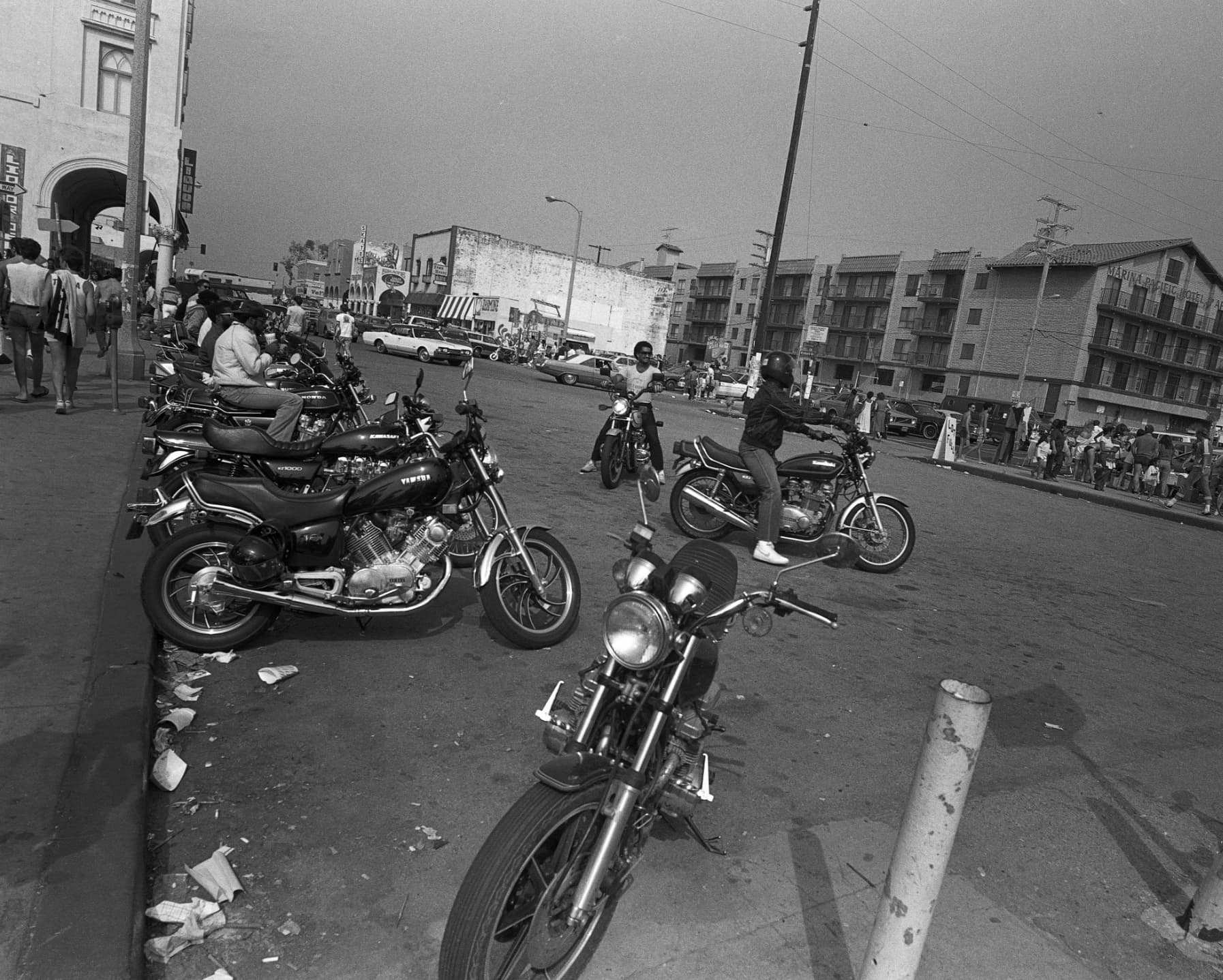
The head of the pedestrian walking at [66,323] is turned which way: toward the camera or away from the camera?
away from the camera

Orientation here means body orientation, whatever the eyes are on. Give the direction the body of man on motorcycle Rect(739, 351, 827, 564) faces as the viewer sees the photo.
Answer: to the viewer's right

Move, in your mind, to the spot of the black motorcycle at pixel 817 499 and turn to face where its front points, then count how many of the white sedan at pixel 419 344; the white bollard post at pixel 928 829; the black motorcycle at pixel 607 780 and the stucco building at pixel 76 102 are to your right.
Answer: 2

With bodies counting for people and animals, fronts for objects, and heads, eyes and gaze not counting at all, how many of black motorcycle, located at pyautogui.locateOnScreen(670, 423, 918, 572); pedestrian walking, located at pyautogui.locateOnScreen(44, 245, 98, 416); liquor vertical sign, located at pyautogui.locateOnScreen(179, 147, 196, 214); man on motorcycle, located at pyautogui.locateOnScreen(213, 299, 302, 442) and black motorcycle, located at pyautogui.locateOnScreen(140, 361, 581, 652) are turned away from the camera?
1

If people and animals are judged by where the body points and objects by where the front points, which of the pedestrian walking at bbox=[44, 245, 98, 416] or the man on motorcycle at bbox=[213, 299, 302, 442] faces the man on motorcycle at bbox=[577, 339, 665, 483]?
the man on motorcycle at bbox=[213, 299, 302, 442]

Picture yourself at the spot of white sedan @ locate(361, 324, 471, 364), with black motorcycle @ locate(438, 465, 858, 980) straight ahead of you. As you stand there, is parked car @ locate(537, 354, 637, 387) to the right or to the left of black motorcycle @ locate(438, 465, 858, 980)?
left

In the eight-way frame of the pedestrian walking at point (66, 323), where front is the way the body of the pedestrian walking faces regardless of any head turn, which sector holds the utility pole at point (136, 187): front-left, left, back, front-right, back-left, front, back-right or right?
front

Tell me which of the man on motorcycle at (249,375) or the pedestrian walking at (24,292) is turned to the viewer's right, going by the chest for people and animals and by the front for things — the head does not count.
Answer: the man on motorcycle

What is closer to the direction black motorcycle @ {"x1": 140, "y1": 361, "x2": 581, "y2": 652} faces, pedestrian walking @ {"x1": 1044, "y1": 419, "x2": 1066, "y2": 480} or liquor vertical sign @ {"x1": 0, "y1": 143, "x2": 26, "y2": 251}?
the pedestrian walking

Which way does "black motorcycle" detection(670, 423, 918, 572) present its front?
to the viewer's right

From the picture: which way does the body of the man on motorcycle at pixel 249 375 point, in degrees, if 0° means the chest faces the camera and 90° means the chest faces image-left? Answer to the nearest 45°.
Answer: approximately 270°

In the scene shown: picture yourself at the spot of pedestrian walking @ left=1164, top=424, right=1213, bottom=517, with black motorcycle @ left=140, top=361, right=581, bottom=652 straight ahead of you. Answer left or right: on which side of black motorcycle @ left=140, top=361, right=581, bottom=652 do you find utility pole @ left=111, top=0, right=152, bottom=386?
right

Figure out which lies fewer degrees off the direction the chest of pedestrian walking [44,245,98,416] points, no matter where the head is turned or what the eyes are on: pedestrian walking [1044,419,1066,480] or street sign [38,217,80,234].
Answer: the street sign

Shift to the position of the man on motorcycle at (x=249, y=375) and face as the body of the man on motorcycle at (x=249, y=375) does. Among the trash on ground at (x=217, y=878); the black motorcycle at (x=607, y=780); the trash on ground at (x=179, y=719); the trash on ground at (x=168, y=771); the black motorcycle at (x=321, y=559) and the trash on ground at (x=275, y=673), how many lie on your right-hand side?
6

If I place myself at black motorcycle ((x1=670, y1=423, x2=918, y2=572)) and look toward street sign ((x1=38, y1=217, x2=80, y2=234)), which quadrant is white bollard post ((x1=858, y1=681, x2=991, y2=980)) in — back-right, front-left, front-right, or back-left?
back-left

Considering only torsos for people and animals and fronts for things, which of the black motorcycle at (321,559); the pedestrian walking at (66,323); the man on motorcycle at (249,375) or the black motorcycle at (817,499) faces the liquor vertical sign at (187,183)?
the pedestrian walking

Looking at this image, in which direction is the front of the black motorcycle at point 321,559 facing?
to the viewer's right

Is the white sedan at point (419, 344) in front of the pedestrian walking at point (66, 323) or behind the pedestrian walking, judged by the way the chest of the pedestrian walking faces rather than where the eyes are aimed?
in front

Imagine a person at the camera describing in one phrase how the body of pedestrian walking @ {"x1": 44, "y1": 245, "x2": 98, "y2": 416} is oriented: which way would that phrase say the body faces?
away from the camera
